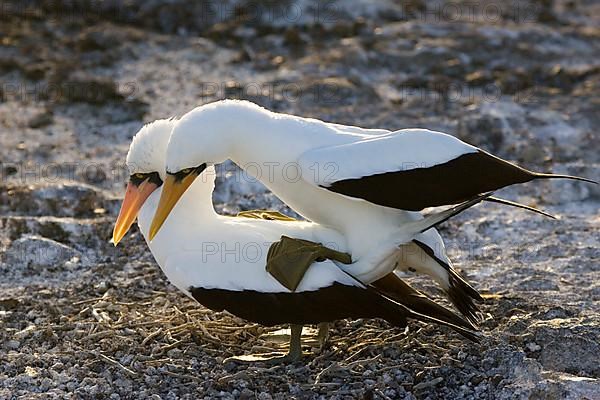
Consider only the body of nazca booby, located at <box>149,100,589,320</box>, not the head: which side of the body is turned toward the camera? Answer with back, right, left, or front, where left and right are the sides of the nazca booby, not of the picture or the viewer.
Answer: left

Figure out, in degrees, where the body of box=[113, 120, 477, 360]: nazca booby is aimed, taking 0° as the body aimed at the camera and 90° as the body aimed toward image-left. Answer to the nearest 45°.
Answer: approximately 90°
